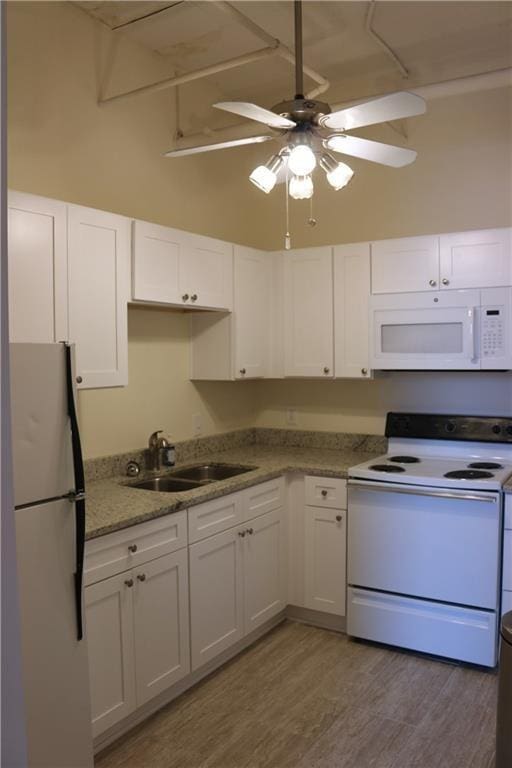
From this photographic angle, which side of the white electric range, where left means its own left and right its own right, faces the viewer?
front

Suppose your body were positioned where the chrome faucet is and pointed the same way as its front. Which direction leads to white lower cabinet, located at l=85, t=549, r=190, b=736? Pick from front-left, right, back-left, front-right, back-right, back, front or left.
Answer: front-right

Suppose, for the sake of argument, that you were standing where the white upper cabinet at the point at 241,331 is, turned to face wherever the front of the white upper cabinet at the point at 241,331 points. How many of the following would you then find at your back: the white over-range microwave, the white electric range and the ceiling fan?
0

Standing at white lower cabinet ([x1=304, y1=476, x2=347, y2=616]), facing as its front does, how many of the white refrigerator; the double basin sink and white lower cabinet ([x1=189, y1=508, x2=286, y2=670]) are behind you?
0

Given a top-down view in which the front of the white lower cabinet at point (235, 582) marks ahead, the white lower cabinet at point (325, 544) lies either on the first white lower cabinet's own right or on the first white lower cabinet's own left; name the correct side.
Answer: on the first white lower cabinet's own left

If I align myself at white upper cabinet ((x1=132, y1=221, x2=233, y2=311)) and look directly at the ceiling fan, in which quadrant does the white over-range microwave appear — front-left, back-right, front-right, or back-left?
front-left

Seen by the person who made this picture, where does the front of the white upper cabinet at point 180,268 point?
facing the viewer and to the right of the viewer

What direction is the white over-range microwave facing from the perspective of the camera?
toward the camera

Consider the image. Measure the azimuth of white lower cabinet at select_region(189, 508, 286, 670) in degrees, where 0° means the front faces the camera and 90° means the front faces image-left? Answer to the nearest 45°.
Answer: approximately 315°

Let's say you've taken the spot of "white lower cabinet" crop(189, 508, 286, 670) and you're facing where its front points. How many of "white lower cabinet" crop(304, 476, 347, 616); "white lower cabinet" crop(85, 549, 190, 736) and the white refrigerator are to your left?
1

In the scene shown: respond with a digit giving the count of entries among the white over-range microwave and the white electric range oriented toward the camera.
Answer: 2
